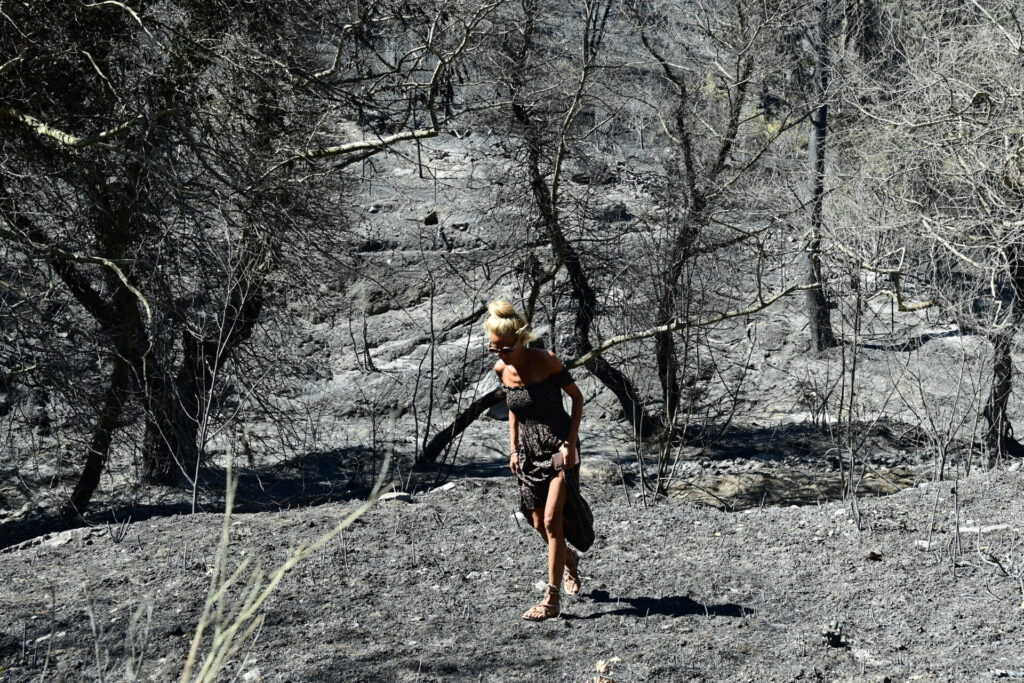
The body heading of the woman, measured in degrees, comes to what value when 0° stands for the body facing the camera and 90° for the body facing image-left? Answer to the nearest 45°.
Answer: approximately 45°

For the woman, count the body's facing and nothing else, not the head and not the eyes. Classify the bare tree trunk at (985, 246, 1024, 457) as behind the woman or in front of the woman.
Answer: behind

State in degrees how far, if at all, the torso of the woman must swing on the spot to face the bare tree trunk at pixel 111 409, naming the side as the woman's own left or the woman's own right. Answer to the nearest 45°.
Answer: approximately 90° to the woman's own right

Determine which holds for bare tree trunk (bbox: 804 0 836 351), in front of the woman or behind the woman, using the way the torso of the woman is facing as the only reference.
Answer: behind

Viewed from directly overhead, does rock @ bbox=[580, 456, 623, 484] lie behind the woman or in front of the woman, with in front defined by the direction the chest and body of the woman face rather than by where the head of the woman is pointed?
behind

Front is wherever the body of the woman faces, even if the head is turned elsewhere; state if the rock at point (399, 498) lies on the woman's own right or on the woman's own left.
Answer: on the woman's own right
